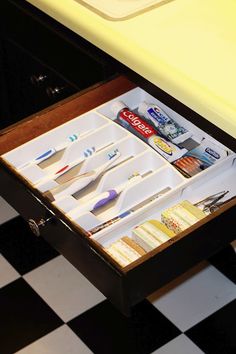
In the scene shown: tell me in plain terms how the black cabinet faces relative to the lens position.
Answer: facing the viewer and to the left of the viewer

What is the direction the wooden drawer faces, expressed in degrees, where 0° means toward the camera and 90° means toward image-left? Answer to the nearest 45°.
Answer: approximately 45°
